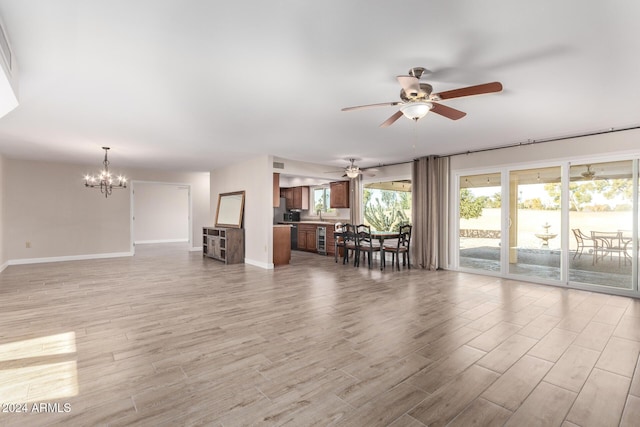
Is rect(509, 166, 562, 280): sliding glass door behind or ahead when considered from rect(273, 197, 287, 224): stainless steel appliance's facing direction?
ahead

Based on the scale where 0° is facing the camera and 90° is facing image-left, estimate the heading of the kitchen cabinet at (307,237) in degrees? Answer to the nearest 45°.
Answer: approximately 0°

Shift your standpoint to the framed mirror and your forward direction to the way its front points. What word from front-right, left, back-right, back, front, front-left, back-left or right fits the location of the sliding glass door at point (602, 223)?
left

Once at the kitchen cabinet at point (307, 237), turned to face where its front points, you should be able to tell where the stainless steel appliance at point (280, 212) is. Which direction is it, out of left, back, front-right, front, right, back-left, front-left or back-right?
back-right

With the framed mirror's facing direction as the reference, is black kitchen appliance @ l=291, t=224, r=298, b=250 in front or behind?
behind

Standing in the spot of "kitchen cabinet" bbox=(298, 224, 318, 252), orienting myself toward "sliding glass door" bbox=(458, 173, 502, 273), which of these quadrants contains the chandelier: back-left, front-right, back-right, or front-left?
back-right

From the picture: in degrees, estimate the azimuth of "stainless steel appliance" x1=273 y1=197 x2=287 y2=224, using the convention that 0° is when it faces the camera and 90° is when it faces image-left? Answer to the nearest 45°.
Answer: approximately 315°

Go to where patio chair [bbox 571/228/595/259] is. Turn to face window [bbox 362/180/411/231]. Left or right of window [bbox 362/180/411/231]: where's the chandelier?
left

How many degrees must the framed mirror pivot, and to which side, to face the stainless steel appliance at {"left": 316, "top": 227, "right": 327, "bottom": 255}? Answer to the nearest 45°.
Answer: approximately 135° to its left

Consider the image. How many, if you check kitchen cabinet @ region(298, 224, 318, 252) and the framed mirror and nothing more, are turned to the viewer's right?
0

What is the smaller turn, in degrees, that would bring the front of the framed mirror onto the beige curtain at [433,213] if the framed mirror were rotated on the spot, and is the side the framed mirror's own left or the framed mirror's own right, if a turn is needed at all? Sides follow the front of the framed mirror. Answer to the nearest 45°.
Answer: approximately 90° to the framed mirror's own left

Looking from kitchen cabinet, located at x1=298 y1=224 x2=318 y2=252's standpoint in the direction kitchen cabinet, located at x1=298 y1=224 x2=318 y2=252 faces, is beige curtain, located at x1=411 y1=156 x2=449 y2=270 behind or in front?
in front

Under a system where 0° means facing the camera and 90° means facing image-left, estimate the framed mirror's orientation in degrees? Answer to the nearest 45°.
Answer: approximately 45°

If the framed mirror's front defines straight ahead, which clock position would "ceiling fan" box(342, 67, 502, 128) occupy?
The ceiling fan is roughly at 10 o'clock from the framed mirror.
